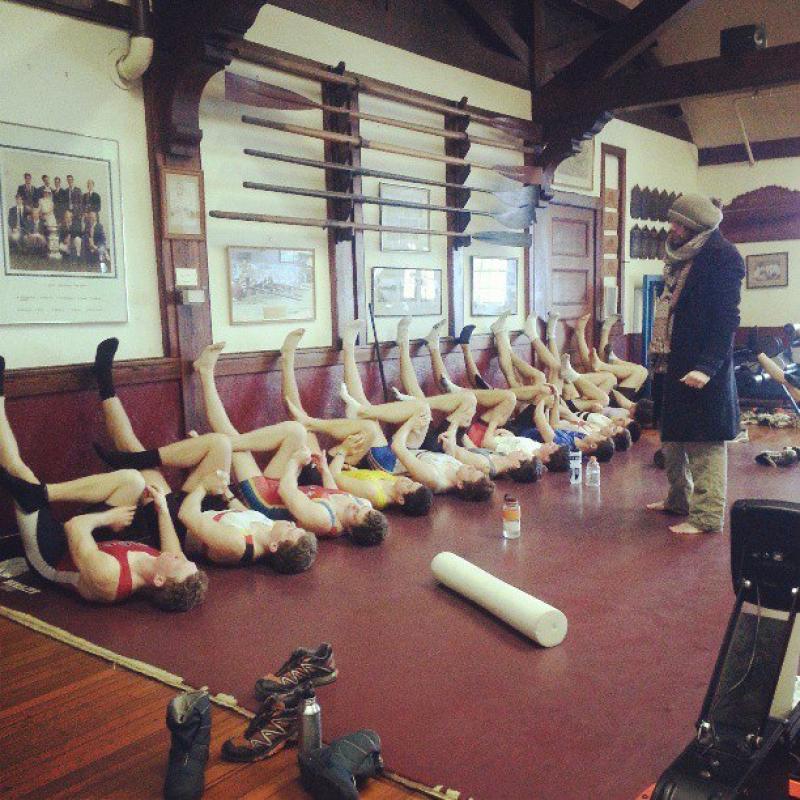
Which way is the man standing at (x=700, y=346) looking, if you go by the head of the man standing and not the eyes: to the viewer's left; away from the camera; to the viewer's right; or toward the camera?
to the viewer's left

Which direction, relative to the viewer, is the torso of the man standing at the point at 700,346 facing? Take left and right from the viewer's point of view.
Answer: facing to the left of the viewer

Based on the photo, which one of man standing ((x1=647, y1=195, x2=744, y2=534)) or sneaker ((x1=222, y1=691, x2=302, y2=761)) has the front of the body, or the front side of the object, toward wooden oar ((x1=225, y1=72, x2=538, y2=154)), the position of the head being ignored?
the man standing

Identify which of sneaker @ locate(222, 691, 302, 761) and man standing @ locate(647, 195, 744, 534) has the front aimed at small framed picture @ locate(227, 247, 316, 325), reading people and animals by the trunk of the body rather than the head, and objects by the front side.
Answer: the man standing
